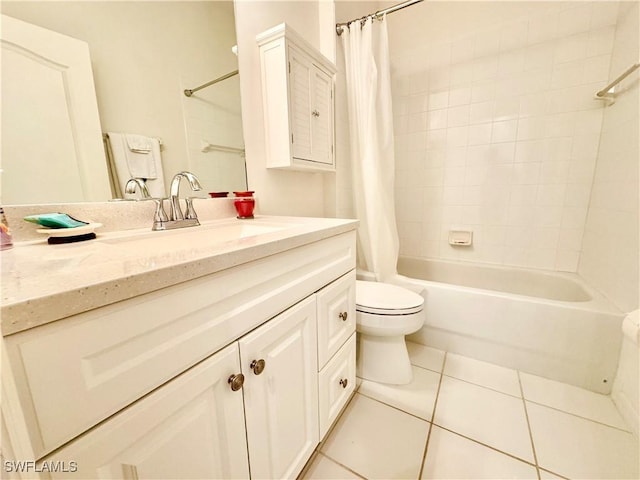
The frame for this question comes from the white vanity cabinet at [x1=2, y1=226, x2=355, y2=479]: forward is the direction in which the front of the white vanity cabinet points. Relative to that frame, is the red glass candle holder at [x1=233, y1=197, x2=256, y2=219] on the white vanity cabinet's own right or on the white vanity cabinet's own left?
on the white vanity cabinet's own left

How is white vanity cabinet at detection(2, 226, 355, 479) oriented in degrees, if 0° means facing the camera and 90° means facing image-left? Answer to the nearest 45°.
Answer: approximately 315°

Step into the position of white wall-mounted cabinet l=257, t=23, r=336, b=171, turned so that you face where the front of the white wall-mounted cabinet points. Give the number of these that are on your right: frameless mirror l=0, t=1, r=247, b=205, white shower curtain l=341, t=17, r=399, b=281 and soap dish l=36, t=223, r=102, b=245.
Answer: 2

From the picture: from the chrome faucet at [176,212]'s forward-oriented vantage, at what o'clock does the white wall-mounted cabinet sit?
The white wall-mounted cabinet is roughly at 10 o'clock from the chrome faucet.

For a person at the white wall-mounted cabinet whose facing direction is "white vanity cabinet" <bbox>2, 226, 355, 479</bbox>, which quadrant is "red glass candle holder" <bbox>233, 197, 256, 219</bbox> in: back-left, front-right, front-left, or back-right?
front-right

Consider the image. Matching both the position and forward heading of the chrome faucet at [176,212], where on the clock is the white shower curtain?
The white shower curtain is roughly at 10 o'clock from the chrome faucet.

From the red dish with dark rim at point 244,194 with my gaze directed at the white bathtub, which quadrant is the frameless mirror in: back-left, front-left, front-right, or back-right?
back-right

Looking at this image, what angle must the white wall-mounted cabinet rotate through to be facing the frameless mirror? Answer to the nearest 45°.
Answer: approximately 90° to its right

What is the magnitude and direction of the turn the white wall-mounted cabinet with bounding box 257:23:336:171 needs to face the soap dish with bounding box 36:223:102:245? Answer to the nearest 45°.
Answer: approximately 90° to its right

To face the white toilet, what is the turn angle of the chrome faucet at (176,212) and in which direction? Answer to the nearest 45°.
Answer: approximately 45° to its left

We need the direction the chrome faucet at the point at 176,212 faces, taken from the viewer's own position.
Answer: facing the viewer and to the right of the viewer

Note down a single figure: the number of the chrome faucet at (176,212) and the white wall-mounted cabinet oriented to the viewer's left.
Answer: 0
